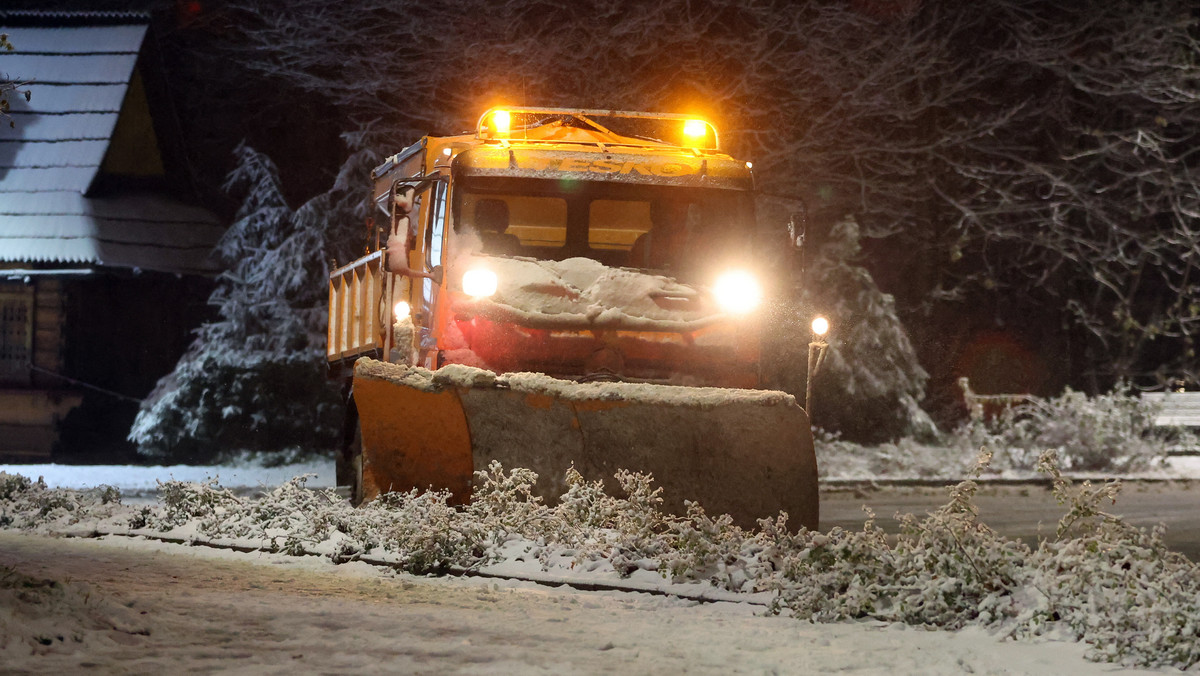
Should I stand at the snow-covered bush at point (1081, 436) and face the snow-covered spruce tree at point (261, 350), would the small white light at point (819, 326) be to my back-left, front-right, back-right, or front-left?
front-left

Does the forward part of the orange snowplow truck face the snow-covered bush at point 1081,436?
no

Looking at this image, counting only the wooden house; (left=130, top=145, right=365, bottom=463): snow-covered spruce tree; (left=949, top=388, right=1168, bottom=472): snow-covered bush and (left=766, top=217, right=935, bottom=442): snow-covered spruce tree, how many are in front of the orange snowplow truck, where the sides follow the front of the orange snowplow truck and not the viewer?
0

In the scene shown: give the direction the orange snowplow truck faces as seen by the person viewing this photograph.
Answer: facing the viewer

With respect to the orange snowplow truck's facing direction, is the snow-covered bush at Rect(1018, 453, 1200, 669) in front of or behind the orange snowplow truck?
in front

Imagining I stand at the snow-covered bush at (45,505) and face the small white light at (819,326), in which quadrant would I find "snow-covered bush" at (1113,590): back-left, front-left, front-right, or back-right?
front-right

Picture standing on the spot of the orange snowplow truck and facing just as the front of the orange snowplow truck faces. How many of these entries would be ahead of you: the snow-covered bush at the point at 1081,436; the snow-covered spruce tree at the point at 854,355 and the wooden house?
0

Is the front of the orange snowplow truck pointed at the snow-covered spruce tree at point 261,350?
no

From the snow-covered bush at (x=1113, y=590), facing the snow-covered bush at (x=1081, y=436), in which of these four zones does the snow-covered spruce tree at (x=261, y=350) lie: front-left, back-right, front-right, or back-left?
front-left

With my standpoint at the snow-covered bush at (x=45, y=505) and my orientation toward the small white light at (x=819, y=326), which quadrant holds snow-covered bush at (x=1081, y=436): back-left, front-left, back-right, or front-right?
front-left

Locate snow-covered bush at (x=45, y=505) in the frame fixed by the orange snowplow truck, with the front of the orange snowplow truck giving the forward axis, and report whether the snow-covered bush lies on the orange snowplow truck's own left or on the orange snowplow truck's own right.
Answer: on the orange snowplow truck's own right

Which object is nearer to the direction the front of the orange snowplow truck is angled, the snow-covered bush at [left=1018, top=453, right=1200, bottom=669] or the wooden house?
the snow-covered bush

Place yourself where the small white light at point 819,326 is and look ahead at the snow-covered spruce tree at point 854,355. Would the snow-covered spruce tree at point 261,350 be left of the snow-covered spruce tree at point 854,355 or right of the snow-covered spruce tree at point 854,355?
left

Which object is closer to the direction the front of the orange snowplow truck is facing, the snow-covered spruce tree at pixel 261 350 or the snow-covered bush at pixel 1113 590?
the snow-covered bush
